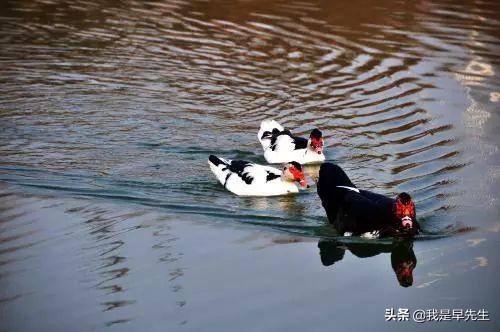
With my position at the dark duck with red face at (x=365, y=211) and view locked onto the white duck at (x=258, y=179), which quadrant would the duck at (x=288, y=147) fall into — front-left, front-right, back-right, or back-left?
front-right

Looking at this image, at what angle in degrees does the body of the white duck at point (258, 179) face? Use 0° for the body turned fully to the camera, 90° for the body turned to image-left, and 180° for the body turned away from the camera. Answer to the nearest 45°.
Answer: approximately 270°

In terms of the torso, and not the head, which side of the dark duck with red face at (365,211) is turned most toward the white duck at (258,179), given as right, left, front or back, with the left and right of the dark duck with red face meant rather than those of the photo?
back

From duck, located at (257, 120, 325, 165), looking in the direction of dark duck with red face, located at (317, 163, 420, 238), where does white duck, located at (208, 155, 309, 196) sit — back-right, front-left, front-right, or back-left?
front-right

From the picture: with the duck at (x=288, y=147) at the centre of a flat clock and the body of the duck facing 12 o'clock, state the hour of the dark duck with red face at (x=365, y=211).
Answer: The dark duck with red face is roughly at 1 o'clock from the duck.

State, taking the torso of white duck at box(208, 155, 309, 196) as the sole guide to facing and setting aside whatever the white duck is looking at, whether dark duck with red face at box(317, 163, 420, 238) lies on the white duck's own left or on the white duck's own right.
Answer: on the white duck's own right

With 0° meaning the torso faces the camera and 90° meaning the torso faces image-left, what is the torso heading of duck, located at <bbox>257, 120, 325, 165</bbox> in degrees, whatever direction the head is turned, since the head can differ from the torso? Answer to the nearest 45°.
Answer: approximately 315°

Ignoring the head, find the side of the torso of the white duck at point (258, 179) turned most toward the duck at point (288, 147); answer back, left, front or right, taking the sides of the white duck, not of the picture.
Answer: left
